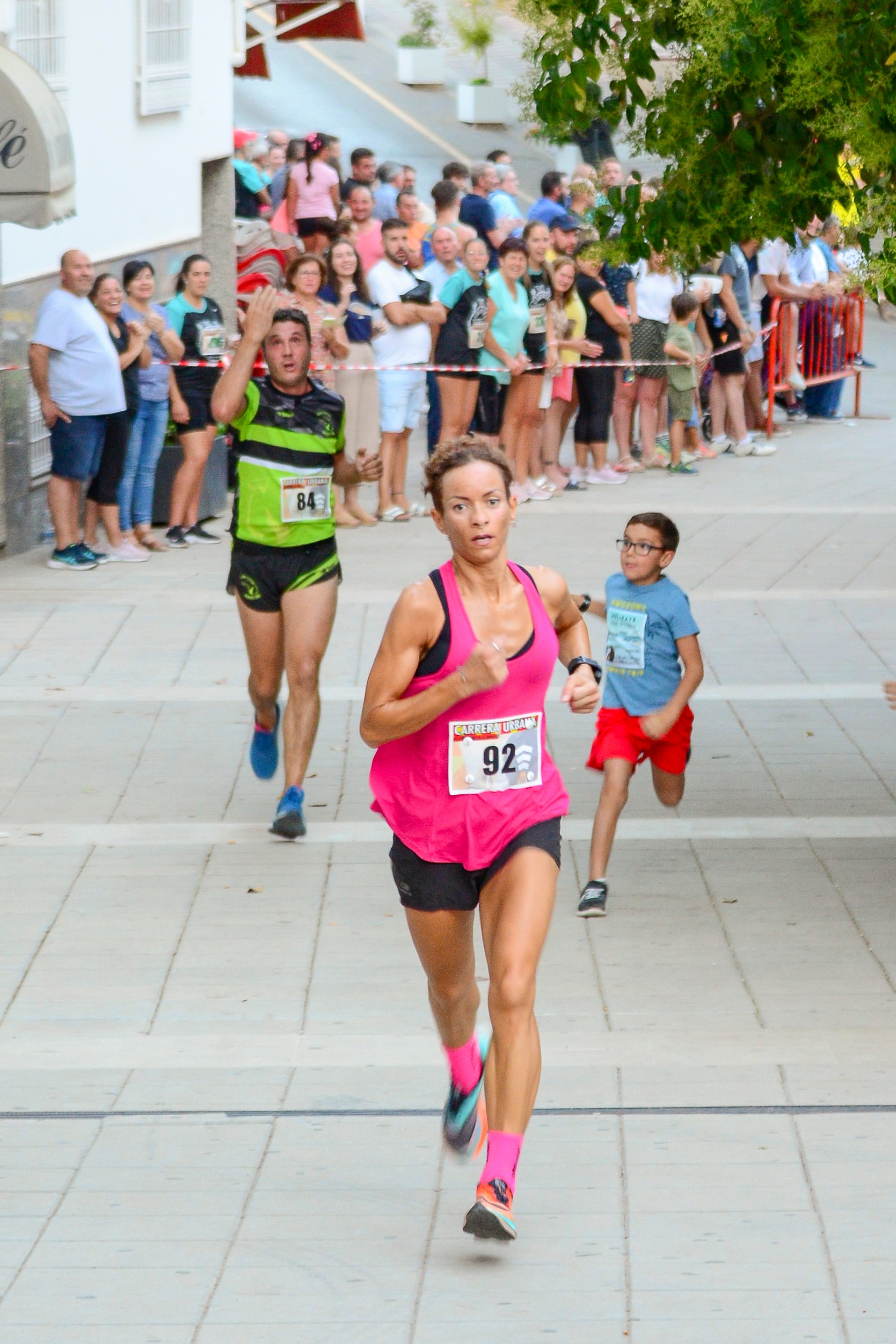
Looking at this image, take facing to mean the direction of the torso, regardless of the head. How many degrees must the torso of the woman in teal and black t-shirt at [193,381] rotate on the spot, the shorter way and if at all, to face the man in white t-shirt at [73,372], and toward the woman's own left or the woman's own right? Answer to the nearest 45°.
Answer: approximately 90° to the woman's own right

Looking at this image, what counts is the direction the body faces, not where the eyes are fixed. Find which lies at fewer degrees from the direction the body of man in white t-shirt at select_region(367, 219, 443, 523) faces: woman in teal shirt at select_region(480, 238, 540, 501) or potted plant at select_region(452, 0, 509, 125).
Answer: the woman in teal shirt

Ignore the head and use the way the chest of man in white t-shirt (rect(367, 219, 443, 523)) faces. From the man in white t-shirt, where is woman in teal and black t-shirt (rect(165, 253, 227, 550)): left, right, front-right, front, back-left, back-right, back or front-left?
right

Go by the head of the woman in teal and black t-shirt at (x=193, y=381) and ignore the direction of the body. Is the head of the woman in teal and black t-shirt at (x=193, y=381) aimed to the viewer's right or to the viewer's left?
to the viewer's right

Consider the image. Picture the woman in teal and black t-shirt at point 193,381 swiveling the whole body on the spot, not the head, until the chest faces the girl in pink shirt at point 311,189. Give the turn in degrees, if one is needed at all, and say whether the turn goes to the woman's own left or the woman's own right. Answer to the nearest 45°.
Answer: approximately 135° to the woman's own left

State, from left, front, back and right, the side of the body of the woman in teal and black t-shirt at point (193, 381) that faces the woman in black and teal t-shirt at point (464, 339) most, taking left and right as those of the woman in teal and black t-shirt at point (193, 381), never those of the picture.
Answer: left

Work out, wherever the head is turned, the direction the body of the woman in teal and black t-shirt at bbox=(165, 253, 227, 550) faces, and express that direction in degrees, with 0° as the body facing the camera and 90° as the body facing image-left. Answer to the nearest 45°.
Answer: approximately 315°

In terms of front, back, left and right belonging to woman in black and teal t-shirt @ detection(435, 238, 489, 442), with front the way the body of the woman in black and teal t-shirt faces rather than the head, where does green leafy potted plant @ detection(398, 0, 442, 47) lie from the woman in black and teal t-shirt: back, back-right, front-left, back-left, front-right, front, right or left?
back-left

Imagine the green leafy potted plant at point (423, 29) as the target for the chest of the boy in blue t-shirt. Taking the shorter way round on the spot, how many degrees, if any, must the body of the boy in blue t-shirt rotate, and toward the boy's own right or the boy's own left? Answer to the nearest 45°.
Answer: approximately 135° to the boy's own right
